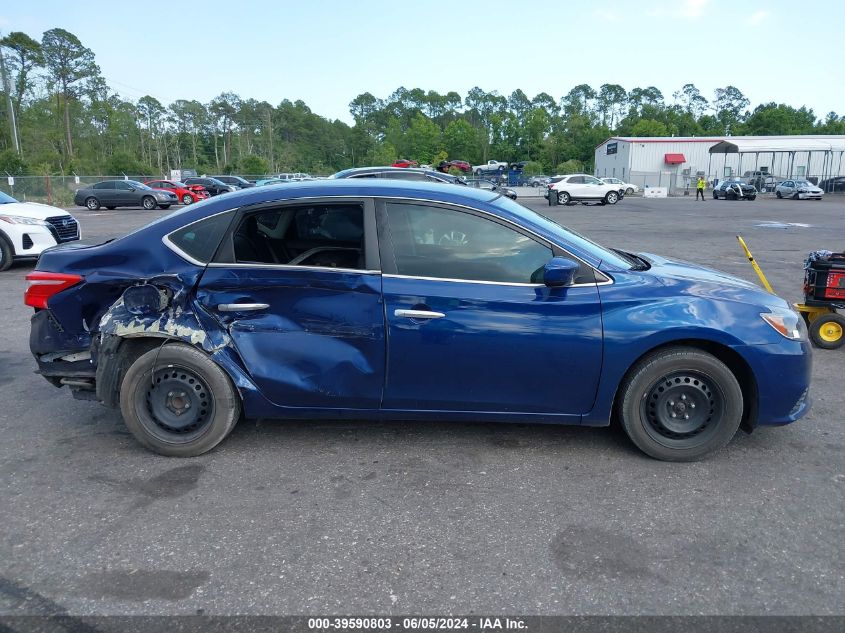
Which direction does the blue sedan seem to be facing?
to the viewer's right

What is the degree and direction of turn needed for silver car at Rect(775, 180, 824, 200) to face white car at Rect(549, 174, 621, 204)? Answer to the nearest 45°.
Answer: approximately 90° to its right

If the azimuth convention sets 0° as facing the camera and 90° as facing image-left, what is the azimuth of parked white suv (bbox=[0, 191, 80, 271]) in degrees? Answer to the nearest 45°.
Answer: approximately 315°

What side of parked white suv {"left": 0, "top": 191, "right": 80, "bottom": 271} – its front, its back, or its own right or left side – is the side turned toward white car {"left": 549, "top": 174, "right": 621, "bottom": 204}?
left

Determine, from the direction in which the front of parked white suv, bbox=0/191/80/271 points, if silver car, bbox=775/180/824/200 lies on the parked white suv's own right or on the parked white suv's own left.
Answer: on the parked white suv's own left
